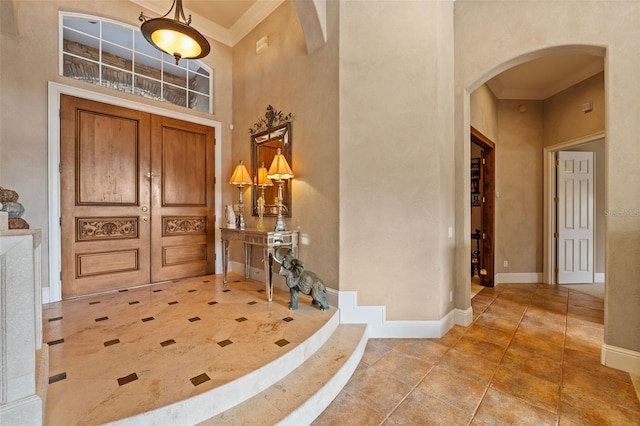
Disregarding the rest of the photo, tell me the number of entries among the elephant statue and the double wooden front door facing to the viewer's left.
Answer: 1

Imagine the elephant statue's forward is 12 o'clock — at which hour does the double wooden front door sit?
The double wooden front door is roughly at 1 o'clock from the elephant statue.

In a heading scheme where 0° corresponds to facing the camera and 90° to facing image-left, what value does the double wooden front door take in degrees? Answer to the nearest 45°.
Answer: approximately 315°

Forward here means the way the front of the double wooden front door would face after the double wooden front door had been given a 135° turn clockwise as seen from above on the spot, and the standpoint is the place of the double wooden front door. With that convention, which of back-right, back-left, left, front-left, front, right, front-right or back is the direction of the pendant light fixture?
left

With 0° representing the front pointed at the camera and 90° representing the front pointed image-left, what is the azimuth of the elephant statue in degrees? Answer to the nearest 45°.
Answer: approximately 90°

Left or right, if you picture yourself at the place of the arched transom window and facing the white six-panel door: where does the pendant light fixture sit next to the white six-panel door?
right

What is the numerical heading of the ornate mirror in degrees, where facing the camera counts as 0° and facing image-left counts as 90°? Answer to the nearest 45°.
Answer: approximately 45°

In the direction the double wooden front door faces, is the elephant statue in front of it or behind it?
in front

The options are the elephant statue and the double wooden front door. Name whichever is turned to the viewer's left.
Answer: the elephant statue
